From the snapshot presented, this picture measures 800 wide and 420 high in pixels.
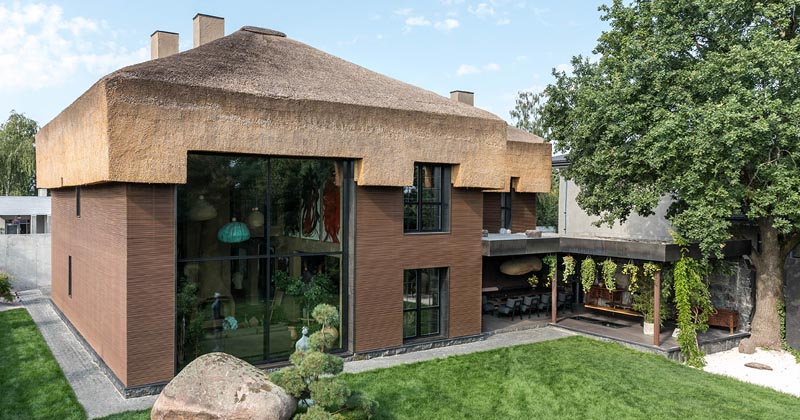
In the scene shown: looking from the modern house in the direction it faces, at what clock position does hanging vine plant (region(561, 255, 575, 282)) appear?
The hanging vine plant is roughly at 10 o'clock from the modern house.

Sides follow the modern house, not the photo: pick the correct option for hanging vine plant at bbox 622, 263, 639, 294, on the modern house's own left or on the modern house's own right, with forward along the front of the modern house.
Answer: on the modern house's own left

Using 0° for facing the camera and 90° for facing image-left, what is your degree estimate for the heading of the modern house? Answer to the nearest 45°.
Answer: approximately 315°

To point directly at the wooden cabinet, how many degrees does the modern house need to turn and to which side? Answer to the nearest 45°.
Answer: approximately 45° to its left

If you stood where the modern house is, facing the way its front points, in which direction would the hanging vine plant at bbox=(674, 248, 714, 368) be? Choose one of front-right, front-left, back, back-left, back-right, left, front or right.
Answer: front-left

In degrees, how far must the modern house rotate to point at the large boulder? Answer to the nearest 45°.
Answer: approximately 45° to its right

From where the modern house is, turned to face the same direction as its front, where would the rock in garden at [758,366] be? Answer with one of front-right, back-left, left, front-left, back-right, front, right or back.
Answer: front-left

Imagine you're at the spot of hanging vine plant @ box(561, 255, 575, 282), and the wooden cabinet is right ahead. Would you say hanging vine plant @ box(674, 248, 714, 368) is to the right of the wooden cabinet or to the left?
right

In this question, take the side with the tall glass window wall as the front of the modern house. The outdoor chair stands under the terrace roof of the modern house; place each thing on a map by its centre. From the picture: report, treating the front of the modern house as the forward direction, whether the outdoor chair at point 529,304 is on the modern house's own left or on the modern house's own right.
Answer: on the modern house's own left
